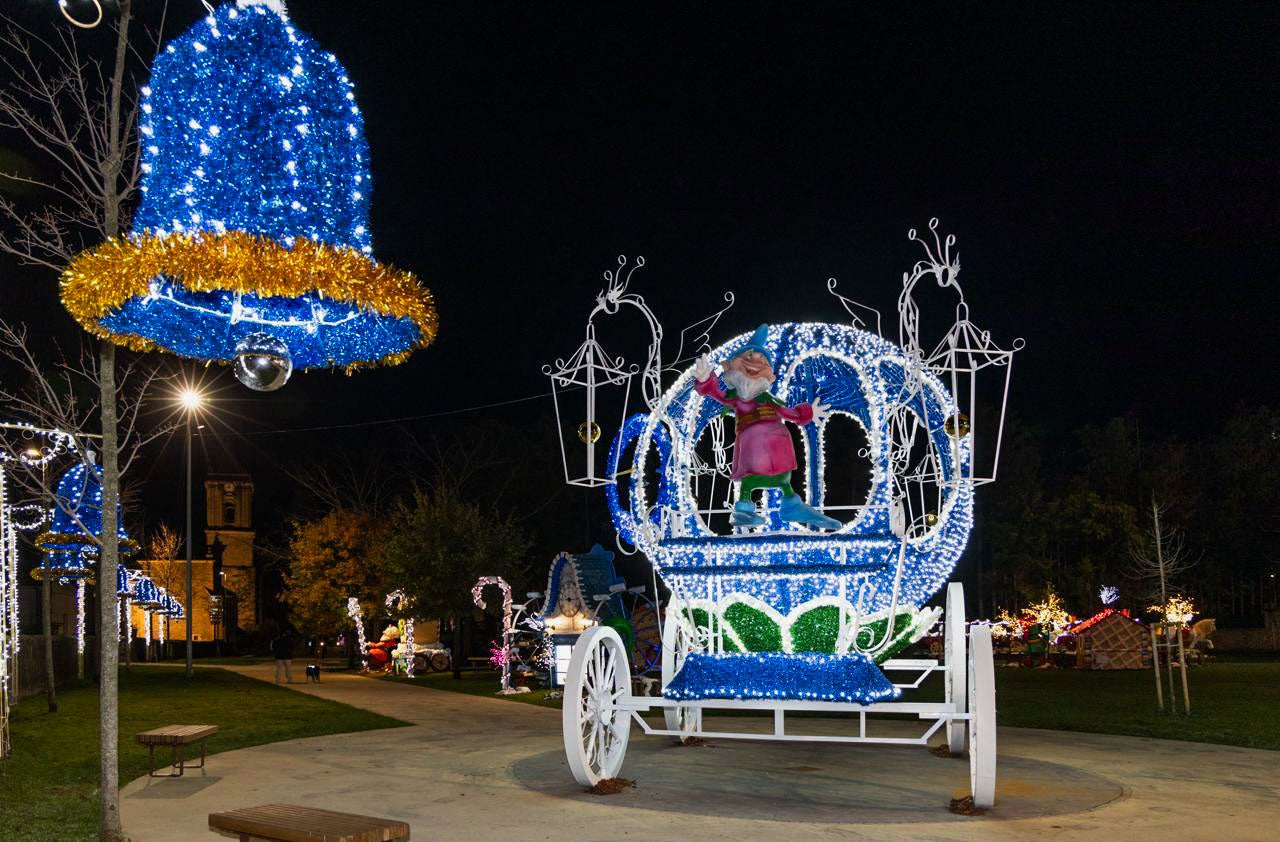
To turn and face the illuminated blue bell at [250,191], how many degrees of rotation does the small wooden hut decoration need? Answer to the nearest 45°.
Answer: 0° — it already faces it

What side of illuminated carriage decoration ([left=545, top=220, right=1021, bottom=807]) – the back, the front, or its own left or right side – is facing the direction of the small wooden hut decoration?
back

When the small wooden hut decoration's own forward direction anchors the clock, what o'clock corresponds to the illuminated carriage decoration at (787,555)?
The illuminated carriage decoration is roughly at 12 o'clock from the small wooden hut decoration.

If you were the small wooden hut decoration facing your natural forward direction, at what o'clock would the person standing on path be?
The person standing on path is roughly at 2 o'clock from the small wooden hut decoration.

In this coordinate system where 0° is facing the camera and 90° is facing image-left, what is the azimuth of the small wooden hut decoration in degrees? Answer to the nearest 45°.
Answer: approximately 0°

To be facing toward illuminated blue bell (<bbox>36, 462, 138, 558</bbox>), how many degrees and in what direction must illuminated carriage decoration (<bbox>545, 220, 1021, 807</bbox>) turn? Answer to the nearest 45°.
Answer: approximately 135° to its right
